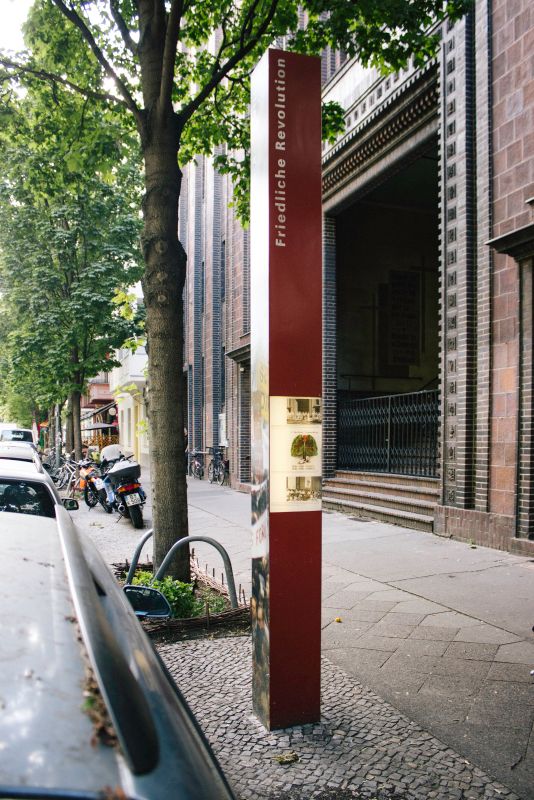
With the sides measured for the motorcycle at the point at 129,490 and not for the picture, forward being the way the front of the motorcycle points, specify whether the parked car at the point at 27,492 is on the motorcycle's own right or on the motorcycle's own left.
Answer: on the motorcycle's own left

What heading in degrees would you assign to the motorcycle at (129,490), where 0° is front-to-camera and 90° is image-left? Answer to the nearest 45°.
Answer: approximately 135°

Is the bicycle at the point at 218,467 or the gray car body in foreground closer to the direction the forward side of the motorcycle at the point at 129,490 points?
the bicycle

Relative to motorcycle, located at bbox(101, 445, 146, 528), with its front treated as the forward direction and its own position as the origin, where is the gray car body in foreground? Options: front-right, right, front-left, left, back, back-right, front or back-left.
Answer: back-left

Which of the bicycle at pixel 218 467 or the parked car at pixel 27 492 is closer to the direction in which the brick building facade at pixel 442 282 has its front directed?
the parked car

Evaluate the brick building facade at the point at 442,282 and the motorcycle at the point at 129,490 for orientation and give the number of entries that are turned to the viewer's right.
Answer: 0

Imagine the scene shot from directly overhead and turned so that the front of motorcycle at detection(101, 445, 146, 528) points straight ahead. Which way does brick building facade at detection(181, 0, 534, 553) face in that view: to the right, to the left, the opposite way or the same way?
to the left

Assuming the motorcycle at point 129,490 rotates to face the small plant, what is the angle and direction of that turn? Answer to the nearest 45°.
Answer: approximately 135° to its left

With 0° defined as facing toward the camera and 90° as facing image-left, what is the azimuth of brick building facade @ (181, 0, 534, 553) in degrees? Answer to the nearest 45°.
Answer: approximately 45°
